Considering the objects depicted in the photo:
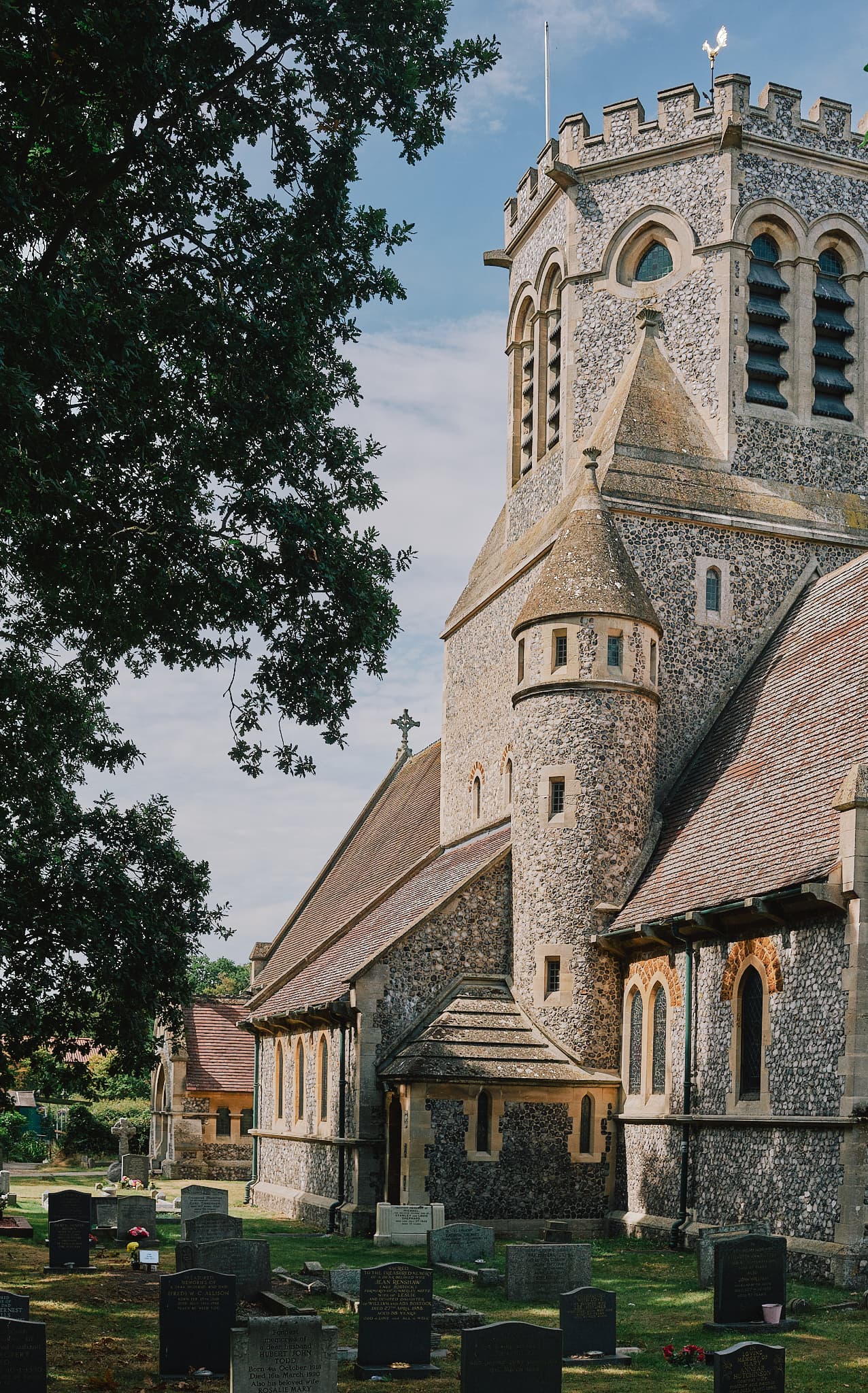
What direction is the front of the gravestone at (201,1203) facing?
toward the camera

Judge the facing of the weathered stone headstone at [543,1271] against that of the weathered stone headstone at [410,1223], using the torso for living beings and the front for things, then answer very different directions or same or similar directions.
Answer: same or similar directions

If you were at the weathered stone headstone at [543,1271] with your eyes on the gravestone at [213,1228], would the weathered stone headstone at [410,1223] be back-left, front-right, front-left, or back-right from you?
front-right

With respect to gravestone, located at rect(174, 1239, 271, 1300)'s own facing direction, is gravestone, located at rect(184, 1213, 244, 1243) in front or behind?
behind

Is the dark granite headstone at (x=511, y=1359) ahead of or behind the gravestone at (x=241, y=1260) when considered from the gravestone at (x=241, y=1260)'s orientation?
ahead

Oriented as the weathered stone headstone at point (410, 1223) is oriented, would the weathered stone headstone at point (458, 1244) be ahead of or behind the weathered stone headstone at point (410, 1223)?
ahead

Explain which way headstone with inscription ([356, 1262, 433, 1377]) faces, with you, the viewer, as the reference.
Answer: facing the viewer

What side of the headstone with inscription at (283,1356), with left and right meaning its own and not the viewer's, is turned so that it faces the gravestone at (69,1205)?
back

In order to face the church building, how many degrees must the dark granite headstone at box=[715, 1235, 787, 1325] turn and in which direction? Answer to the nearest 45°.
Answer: approximately 180°

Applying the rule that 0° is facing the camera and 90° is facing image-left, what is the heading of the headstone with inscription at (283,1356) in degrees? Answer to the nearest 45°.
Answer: approximately 0°

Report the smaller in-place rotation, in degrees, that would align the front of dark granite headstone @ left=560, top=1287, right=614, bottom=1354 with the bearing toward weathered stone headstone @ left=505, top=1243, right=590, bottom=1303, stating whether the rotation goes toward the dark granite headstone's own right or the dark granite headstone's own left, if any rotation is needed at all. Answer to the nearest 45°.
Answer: approximately 180°

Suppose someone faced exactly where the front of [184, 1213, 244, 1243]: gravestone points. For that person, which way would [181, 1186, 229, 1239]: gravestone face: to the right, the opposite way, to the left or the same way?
the same way

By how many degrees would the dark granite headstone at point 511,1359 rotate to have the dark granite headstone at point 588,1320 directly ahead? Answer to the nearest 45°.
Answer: approximately 180°

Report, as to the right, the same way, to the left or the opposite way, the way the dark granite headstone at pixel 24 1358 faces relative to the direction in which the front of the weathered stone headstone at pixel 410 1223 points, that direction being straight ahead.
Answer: the same way

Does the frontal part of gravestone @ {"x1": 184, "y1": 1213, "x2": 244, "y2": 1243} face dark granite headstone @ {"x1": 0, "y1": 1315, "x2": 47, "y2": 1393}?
yes

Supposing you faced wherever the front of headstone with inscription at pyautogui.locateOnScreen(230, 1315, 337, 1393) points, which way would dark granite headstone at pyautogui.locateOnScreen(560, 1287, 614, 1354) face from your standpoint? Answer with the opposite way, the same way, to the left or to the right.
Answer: the same way
